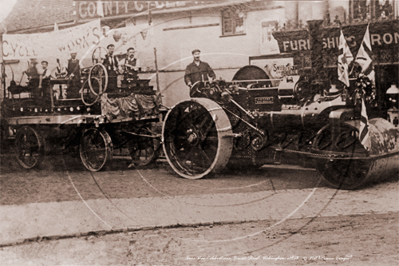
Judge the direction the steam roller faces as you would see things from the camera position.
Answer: facing the viewer and to the right of the viewer

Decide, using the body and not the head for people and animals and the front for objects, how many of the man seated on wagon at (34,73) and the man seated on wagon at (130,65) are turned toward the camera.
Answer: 2

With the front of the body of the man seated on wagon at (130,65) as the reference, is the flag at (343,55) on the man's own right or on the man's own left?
on the man's own left

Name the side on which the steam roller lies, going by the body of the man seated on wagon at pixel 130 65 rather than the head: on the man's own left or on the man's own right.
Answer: on the man's own left

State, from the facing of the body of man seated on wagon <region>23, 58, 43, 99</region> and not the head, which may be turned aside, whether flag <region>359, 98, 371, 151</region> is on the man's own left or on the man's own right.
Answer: on the man's own left

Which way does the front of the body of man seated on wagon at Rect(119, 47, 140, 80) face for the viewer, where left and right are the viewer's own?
facing the viewer

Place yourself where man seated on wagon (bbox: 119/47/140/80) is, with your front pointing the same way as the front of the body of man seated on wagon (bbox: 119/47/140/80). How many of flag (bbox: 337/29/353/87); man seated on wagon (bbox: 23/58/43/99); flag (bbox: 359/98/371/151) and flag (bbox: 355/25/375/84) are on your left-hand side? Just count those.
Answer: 3

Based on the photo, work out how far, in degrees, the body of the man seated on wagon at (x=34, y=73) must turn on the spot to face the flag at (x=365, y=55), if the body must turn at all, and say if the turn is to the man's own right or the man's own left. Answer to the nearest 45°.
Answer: approximately 45° to the man's own left

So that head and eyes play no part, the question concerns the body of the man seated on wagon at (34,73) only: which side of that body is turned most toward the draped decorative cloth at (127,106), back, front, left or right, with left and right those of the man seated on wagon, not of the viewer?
left

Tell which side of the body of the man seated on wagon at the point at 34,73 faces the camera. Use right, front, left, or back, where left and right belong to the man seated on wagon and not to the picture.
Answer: front

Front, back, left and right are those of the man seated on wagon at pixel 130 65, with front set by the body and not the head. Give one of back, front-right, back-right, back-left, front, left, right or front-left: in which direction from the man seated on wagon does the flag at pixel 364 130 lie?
left
